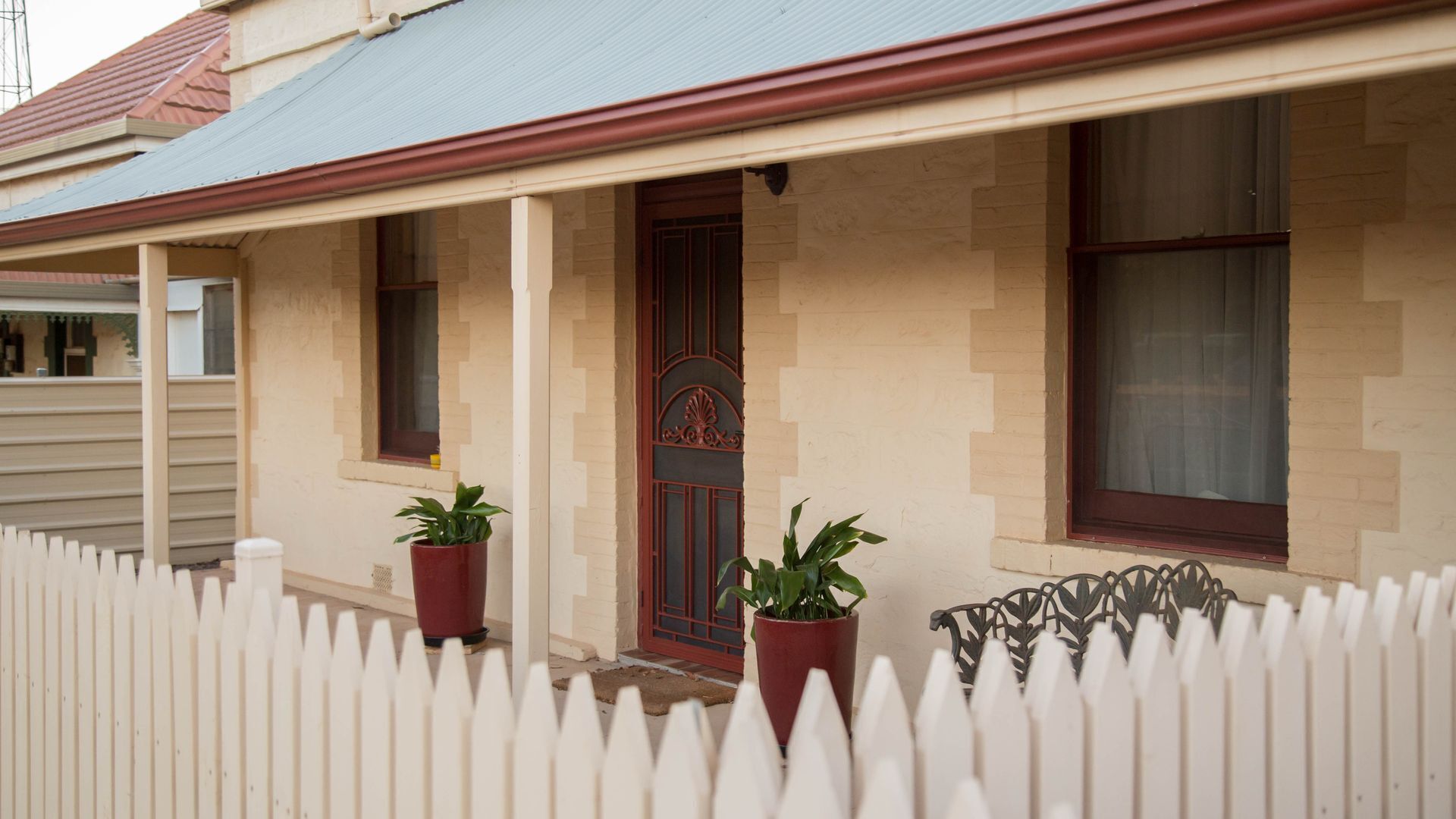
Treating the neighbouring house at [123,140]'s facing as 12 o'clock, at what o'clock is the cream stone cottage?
The cream stone cottage is roughly at 10 o'clock from the neighbouring house.

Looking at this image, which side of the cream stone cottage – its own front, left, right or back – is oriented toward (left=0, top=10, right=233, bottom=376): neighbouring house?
right

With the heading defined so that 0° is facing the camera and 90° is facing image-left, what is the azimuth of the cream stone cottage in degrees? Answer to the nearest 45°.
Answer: approximately 45°

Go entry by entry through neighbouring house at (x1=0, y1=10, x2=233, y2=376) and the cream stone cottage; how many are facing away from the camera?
0

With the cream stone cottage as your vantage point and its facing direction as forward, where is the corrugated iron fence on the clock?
The corrugated iron fence is roughly at 3 o'clock from the cream stone cottage.

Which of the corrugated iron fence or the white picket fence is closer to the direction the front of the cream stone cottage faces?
the white picket fence

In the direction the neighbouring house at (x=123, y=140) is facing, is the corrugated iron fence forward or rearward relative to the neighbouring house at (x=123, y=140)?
forward

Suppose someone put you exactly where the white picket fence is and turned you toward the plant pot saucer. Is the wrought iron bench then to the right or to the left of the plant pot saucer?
right

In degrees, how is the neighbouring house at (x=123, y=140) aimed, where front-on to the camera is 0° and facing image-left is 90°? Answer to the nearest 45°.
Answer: approximately 45°

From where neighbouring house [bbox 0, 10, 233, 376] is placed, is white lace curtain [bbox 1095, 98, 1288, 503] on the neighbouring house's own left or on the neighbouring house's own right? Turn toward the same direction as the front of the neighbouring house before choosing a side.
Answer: on the neighbouring house's own left
